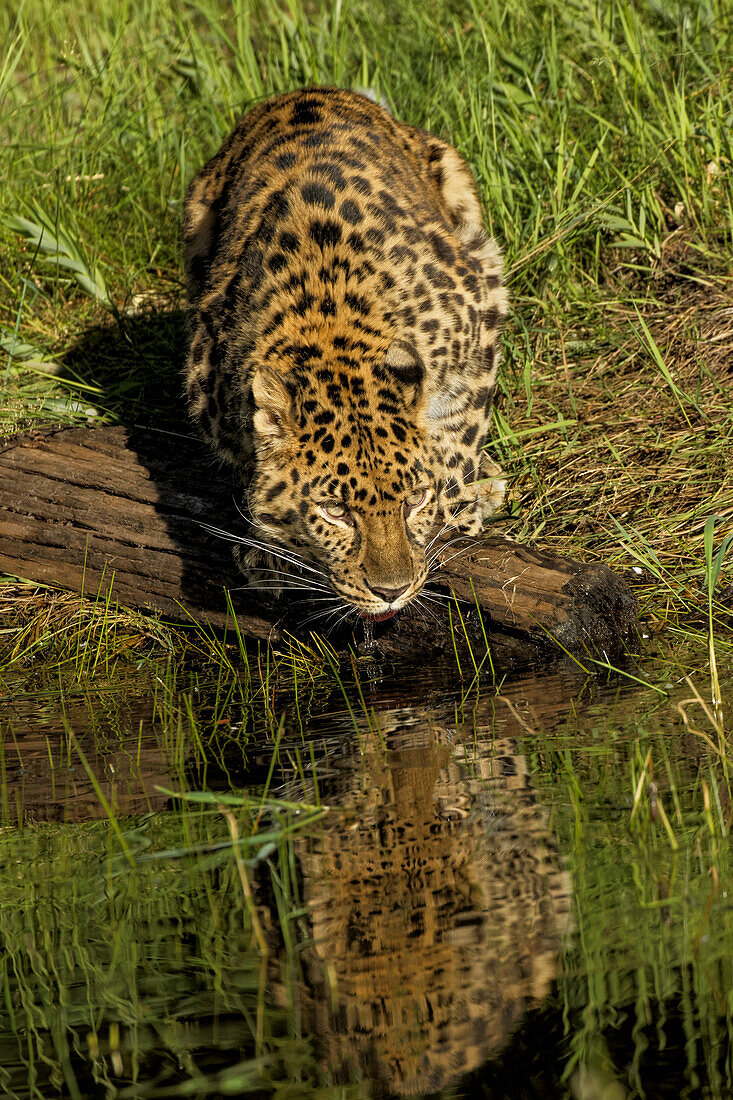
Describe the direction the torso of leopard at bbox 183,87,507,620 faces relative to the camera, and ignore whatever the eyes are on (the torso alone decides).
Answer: toward the camera
